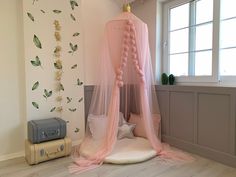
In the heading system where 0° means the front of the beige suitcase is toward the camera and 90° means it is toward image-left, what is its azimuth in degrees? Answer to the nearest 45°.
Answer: approximately 315°

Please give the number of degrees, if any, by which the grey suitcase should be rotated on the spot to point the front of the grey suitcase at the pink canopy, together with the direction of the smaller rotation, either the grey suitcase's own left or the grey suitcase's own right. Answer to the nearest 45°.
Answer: approximately 45° to the grey suitcase's own left

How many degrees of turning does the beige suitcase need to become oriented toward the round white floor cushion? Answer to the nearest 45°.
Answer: approximately 45° to its left

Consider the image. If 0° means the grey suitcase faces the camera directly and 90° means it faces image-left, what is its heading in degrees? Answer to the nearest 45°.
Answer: approximately 315°
